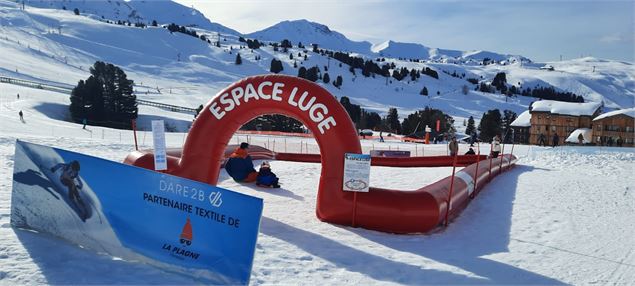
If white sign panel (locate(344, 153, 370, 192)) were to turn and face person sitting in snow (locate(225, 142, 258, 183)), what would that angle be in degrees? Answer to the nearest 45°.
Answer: approximately 135° to its right

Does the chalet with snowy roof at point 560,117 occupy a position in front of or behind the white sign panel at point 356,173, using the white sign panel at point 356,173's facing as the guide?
behind

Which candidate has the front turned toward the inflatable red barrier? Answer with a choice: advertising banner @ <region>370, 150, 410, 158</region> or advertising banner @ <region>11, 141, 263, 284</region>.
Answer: advertising banner @ <region>370, 150, 410, 158</region>

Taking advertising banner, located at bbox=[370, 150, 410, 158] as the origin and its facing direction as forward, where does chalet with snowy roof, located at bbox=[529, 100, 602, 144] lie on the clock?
The chalet with snowy roof is roughly at 7 o'clock from the advertising banner.

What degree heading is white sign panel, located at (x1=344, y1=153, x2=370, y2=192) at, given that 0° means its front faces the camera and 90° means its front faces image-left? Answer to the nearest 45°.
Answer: approximately 0°

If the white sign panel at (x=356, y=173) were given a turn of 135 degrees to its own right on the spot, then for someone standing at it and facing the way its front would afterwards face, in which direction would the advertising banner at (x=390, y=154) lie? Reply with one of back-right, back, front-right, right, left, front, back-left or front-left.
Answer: front-right

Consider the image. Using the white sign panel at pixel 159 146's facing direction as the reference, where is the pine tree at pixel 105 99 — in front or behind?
behind

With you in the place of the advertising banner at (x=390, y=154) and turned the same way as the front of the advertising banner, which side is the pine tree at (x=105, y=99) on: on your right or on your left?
on your right

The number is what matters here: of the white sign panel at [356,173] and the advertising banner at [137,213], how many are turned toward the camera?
2

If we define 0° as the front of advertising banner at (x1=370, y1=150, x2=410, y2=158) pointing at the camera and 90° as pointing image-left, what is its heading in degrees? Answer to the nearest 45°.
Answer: approximately 0°

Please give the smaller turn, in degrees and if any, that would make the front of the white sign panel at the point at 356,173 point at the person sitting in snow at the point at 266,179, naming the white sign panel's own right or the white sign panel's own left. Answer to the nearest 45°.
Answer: approximately 135° to the white sign panel's own right

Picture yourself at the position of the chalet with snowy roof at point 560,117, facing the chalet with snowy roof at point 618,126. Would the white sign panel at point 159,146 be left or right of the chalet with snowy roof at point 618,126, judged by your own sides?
right
